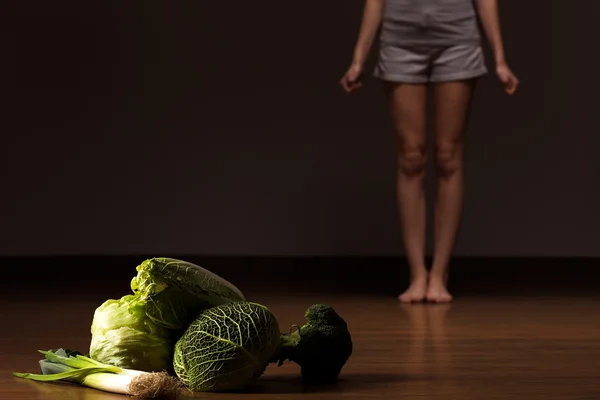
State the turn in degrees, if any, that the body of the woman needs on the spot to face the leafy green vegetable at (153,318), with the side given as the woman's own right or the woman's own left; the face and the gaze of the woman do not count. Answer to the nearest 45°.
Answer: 0° — they already face it

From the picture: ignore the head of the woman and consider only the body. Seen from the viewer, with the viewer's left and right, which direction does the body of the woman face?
facing the viewer

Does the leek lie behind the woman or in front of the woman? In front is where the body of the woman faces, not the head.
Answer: in front

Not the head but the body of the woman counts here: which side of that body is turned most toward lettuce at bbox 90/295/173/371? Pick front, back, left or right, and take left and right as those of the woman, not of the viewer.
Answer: front

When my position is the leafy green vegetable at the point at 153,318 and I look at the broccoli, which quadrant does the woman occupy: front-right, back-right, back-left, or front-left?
front-left

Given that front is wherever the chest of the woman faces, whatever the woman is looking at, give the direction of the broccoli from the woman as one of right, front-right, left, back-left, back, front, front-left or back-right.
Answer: front

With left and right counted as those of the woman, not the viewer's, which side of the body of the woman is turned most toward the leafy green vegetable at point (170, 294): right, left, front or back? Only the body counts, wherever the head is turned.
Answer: front
